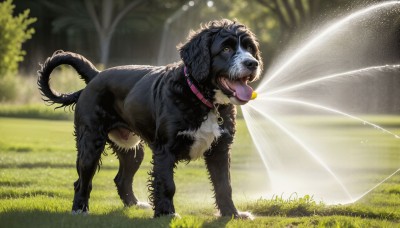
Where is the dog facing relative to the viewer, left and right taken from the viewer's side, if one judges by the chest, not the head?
facing the viewer and to the right of the viewer
